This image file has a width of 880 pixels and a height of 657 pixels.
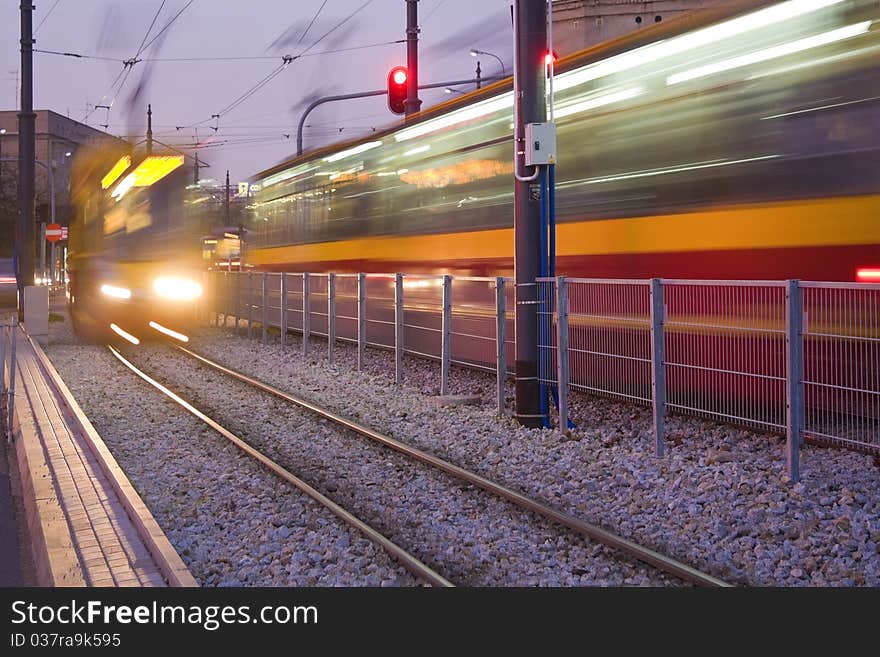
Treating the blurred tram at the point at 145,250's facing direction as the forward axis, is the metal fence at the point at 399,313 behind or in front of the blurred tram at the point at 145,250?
in front

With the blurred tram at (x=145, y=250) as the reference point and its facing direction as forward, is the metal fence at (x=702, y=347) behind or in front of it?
in front

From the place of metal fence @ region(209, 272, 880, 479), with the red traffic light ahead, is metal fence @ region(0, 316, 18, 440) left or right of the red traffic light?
left

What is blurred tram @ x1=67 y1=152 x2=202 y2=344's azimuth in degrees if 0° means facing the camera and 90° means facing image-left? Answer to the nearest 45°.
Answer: approximately 315°

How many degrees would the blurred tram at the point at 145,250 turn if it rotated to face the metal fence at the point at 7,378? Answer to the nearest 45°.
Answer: approximately 45° to its right
